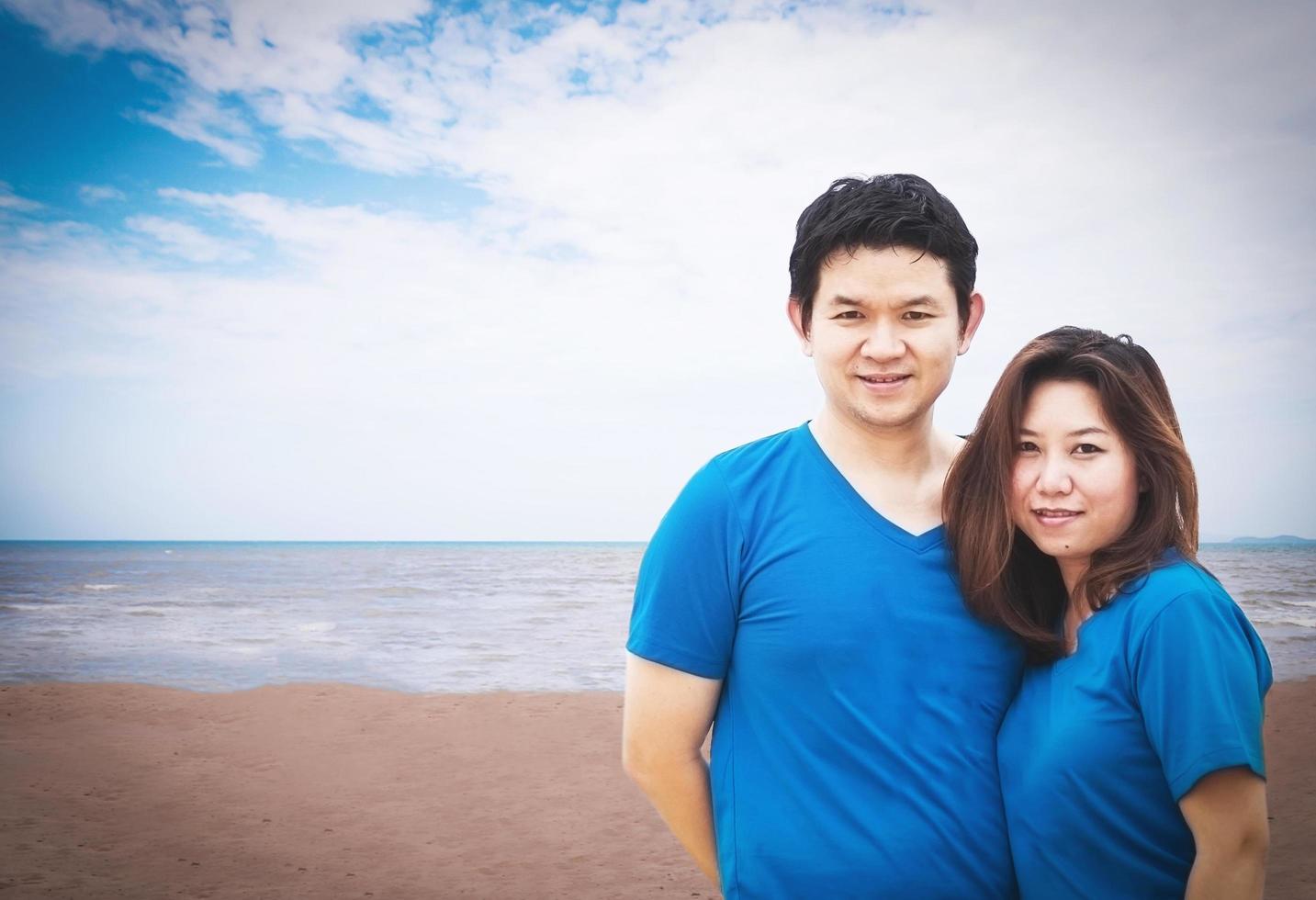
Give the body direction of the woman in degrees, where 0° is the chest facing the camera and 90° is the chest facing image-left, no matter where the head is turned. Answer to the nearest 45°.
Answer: approximately 45°

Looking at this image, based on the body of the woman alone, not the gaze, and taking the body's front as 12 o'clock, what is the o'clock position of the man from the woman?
The man is roughly at 1 o'clock from the woman.
